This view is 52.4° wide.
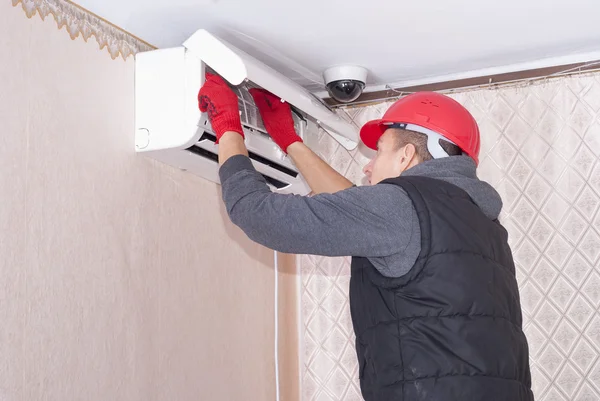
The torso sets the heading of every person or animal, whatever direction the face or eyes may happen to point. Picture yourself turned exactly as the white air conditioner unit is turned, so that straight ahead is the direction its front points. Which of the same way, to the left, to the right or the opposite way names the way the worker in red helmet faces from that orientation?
the opposite way

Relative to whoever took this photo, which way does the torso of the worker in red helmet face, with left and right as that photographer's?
facing away from the viewer and to the left of the viewer

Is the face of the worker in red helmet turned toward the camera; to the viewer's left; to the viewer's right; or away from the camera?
to the viewer's left

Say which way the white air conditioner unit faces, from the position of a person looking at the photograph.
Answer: facing the viewer and to the right of the viewer

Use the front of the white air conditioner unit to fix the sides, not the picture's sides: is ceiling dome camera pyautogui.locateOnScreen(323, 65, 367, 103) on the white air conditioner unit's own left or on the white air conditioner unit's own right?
on the white air conditioner unit's own left
